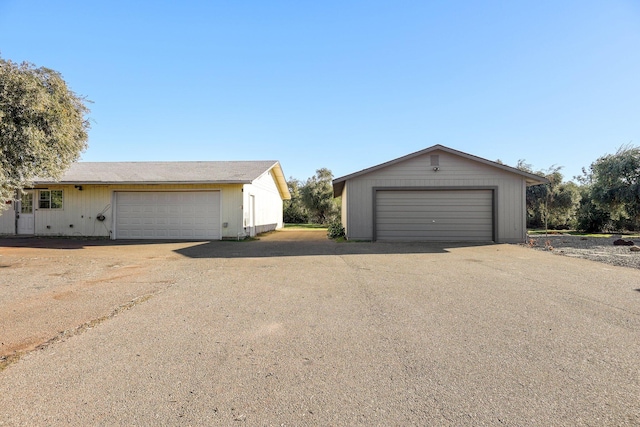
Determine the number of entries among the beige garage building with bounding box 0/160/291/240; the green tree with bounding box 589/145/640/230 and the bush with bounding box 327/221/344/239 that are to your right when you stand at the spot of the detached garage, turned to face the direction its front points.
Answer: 2

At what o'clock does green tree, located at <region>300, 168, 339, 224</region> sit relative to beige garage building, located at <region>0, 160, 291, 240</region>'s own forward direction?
The green tree is roughly at 8 o'clock from the beige garage building.

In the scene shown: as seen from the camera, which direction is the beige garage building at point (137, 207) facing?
toward the camera

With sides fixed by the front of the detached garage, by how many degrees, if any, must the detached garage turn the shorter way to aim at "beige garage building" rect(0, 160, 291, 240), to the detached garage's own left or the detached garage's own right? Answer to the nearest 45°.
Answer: approximately 90° to the detached garage's own right

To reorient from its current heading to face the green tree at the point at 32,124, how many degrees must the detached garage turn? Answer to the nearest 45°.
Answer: approximately 45° to its right

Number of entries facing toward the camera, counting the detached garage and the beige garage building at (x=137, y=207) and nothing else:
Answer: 2

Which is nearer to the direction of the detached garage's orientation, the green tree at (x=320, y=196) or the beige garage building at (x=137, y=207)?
the beige garage building

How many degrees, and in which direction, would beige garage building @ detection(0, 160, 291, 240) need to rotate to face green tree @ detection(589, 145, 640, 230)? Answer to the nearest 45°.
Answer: approximately 45° to its left

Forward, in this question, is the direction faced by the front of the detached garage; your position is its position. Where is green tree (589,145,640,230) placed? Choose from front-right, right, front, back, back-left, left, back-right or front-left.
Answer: back-left

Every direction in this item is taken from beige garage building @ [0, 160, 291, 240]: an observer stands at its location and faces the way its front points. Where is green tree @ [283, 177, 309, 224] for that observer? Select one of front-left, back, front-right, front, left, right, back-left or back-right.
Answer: back-left

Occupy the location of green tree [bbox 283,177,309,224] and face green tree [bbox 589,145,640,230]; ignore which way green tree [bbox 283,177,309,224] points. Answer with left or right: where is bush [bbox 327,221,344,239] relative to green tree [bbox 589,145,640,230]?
right

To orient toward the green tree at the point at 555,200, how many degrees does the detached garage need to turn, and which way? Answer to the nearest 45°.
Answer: approximately 135° to its left

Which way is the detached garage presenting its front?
toward the camera
